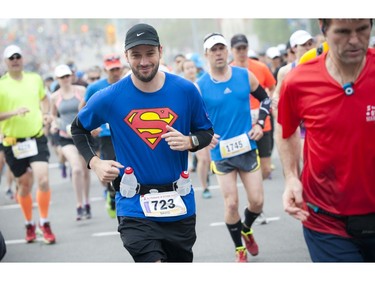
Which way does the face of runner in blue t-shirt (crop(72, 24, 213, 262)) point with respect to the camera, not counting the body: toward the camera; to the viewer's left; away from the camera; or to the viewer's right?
toward the camera

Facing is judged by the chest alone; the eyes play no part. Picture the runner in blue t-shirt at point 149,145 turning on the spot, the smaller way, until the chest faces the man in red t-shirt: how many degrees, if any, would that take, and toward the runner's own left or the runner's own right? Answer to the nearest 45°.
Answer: approximately 45° to the runner's own left

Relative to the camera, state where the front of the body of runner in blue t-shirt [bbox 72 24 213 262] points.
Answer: toward the camera
